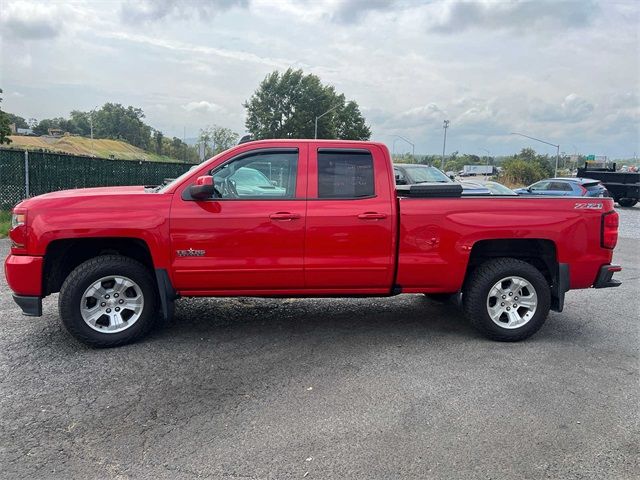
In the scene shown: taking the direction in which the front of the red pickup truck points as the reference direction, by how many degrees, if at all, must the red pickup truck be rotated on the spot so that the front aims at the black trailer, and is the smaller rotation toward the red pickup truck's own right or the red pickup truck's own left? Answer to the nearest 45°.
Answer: approximately 135° to the red pickup truck's own right

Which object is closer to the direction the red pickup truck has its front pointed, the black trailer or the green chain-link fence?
the green chain-link fence

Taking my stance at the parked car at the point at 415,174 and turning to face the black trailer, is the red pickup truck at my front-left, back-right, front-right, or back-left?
back-right

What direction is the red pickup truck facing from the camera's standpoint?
to the viewer's left

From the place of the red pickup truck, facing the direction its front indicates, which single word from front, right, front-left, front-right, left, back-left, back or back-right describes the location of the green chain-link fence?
front-right

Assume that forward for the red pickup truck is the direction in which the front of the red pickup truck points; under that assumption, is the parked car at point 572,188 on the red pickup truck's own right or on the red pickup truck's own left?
on the red pickup truck's own right

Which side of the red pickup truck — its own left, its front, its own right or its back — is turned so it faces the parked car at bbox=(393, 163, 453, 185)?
right
